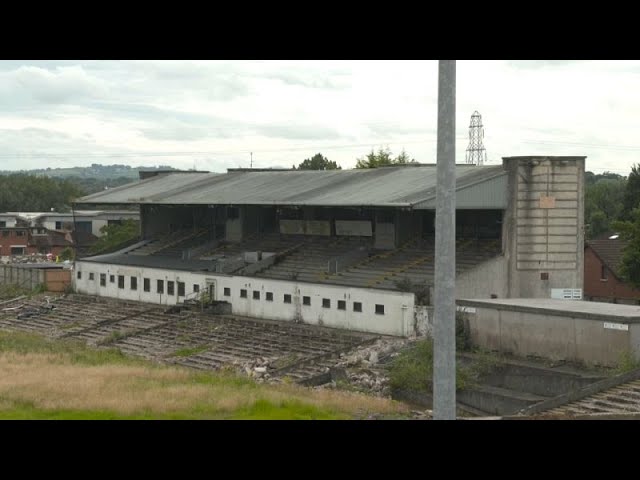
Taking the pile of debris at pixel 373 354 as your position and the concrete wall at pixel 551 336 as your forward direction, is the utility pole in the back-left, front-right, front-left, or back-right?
front-right

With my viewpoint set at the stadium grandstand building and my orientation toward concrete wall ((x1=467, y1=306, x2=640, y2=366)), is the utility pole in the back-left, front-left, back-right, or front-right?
front-right

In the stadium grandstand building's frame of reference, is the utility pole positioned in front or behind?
in front

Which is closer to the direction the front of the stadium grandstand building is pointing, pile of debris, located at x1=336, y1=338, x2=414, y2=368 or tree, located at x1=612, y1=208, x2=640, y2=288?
the pile of debris

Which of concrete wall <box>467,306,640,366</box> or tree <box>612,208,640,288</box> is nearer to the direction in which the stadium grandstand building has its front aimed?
the concrete wall

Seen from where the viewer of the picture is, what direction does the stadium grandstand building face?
facing the viewer and to the left of the viewer

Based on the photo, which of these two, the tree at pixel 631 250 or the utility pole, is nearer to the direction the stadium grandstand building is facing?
the utility pole

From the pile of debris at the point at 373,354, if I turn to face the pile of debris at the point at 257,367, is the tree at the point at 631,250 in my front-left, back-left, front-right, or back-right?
back-right

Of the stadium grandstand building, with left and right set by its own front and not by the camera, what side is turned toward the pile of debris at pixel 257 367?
front
